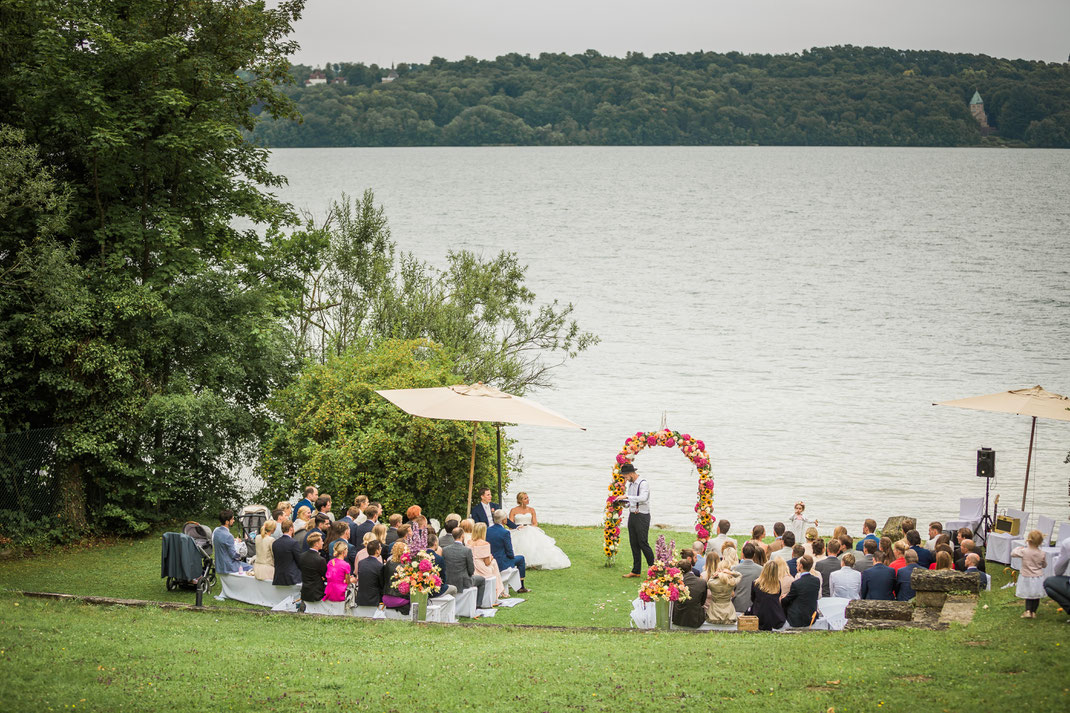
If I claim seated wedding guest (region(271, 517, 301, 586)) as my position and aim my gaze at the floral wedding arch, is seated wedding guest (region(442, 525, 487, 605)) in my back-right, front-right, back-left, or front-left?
front-right

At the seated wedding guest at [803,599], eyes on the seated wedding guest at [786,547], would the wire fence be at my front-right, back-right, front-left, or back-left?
front-left

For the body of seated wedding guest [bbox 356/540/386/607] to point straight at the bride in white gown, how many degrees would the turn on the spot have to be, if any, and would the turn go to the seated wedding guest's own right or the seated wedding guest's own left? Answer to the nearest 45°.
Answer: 0° — they already face them

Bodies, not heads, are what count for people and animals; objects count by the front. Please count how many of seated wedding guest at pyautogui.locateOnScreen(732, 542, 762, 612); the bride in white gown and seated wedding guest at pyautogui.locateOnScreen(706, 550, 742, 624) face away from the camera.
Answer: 2

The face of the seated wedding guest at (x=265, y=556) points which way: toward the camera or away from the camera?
away from the camera

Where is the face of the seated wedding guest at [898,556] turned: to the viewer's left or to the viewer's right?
to the viewer's left

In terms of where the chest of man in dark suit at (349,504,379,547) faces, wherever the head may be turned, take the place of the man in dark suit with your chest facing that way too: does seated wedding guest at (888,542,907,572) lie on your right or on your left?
on your right

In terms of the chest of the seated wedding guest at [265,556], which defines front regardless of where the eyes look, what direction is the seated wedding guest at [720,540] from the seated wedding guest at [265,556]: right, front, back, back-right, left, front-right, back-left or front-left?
front-right

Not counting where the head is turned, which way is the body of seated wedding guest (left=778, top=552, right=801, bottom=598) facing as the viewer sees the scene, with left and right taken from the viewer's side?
facing away from the viewer and to the left of the viewer

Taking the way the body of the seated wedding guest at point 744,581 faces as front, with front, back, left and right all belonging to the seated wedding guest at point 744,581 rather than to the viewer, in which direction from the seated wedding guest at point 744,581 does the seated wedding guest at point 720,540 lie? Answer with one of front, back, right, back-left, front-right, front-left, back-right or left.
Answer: front

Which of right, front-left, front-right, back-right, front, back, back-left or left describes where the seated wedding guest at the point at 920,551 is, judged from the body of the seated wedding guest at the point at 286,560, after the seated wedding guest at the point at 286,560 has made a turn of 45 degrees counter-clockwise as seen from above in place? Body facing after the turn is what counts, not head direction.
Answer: right

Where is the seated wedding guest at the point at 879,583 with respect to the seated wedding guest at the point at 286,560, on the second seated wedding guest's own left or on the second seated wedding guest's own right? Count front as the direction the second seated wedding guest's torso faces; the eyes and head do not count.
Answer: on the second seated wedding guest's own right

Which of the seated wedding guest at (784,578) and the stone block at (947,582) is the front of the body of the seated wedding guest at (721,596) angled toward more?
the seated wedding guest

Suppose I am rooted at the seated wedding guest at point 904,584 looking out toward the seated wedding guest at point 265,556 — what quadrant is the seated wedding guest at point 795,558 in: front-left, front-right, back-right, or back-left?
front-right

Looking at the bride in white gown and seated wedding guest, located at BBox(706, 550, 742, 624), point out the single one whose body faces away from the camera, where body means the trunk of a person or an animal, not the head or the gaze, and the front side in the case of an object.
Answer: the seated wedding guest

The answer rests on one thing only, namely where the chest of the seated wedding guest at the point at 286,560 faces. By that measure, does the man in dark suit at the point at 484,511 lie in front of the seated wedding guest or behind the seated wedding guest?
in front

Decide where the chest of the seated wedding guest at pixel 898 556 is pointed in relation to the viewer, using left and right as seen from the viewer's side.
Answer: facing away from the viewer and to the left of the viewer

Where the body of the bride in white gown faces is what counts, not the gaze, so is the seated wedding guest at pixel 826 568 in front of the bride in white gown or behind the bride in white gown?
in front

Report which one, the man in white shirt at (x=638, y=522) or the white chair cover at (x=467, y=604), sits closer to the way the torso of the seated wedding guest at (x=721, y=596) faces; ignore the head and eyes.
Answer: the man in white shirt
